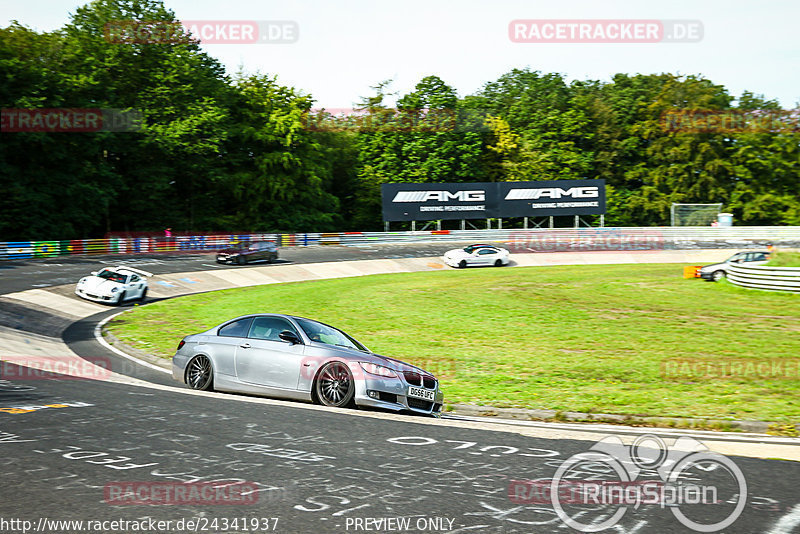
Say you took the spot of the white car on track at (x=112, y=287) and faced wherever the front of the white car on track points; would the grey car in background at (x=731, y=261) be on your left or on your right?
on your left

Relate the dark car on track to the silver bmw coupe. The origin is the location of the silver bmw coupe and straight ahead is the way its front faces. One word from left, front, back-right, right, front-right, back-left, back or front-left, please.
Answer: back-left

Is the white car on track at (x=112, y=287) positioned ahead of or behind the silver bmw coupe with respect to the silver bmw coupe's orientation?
behind

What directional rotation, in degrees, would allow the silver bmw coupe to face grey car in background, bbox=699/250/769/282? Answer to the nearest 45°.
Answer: approximately 90° to its left

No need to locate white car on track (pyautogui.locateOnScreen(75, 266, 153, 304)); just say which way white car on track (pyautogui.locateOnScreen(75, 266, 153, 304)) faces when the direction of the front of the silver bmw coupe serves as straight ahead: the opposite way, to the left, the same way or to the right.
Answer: to the right

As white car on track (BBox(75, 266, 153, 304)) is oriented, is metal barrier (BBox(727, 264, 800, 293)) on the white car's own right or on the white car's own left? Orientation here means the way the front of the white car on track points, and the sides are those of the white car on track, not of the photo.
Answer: on the white car's own left

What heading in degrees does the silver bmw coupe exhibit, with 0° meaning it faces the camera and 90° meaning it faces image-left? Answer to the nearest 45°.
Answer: approximately 315°

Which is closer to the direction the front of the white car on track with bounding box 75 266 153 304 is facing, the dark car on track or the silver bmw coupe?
the silver bmw coupe

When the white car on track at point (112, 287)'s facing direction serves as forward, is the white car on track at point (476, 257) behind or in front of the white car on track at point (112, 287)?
behind
